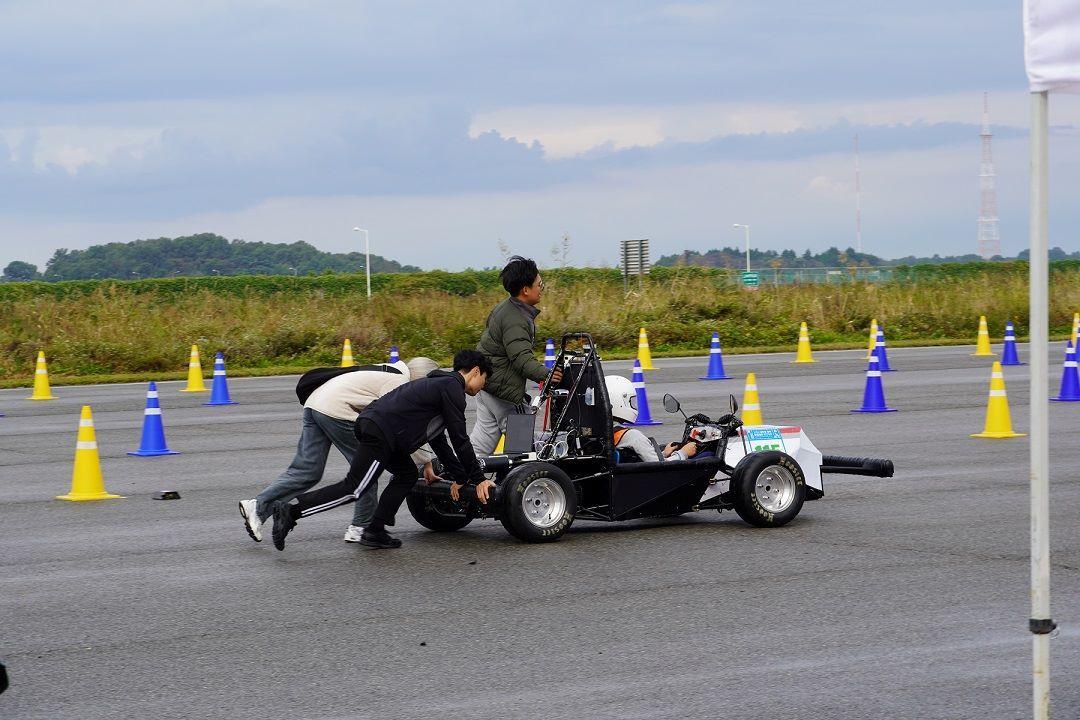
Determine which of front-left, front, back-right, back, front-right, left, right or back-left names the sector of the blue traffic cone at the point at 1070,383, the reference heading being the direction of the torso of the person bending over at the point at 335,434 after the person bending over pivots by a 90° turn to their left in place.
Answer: front-right

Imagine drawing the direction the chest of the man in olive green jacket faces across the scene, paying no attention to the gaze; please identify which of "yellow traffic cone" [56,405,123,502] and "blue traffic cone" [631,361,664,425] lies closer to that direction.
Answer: the blue traffic cone

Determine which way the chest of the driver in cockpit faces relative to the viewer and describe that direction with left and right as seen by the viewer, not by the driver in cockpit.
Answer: facing to the right of the viewer

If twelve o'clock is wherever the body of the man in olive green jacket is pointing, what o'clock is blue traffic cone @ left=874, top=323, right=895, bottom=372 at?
The blue traffic cone is roughly at 10 o'clock from the man in olive green jacket.

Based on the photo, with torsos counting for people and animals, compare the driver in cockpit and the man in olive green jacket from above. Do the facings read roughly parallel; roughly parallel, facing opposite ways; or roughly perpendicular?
roughly parallel

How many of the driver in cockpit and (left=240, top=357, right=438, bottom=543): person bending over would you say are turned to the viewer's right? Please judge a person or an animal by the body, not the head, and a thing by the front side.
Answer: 2

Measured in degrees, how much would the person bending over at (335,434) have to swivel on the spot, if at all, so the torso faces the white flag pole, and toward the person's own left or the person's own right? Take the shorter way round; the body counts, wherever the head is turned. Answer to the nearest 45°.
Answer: approximately 45° to the person's own right

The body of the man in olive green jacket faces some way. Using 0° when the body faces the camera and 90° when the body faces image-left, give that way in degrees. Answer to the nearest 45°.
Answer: approximately 270°

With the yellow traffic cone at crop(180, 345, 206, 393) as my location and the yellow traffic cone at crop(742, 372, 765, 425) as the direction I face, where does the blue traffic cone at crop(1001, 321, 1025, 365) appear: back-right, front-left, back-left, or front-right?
front-left

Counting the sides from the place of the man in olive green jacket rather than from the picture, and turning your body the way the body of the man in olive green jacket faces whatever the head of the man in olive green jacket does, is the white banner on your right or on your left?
on your right

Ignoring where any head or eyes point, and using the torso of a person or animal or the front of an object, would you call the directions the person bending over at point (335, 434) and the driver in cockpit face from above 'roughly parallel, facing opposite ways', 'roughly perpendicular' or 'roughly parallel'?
roughly parallel

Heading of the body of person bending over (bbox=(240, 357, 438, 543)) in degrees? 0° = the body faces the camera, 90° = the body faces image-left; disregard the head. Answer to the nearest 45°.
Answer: approximately 270°

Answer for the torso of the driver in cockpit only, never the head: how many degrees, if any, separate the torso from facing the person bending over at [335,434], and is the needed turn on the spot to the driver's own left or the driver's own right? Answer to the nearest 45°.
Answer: approximately 180°

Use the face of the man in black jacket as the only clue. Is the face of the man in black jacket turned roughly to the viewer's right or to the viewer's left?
to the viewer's right

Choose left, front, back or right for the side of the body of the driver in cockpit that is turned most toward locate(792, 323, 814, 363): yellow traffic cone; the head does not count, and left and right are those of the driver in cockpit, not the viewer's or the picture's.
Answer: left
